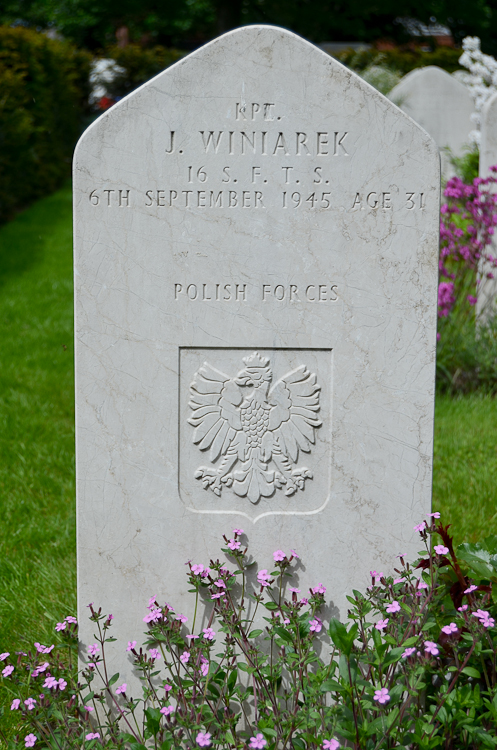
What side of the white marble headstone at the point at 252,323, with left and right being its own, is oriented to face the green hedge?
back

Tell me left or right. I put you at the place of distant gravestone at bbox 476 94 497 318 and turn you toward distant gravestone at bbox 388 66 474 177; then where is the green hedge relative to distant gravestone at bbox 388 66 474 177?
left

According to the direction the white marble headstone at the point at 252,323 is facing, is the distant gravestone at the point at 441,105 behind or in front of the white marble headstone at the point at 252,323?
behind

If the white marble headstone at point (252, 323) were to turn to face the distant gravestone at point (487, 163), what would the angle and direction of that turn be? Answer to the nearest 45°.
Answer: approximately 135° to its left

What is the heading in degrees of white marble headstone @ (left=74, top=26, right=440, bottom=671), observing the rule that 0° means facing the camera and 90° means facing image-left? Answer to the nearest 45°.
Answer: approximately 0°

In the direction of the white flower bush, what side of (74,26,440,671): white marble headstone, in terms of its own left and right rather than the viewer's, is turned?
back

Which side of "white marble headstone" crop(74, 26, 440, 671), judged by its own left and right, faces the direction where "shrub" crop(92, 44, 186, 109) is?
back
